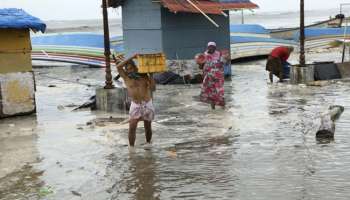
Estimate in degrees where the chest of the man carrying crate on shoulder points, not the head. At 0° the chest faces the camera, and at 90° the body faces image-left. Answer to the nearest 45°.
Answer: approximately 0°

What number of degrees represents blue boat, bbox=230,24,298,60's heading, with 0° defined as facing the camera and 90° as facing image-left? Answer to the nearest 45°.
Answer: approximately 270°

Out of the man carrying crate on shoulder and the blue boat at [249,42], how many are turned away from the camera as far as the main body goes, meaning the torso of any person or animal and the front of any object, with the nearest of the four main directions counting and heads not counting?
0

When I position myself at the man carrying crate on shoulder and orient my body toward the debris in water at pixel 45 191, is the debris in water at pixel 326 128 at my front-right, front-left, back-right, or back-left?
back-left

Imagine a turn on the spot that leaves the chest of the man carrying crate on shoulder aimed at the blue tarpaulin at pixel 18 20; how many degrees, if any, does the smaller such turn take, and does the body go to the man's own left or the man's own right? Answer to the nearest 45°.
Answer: approximately 135° to the man's own right

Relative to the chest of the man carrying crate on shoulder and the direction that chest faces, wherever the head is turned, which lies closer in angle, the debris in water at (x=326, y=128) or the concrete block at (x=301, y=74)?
the debris in water
